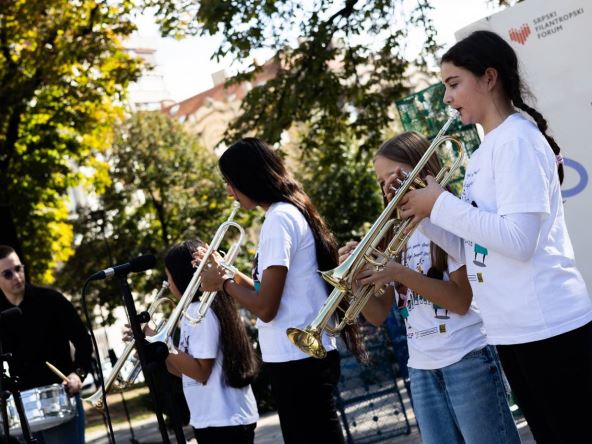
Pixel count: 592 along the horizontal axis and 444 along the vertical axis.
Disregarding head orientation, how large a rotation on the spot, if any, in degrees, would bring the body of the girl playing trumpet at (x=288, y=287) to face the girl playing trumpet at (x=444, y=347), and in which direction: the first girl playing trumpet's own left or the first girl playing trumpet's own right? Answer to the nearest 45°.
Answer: approximately 135° to the first girl playing trumpet's own left

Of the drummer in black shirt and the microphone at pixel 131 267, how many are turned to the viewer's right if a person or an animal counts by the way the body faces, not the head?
1

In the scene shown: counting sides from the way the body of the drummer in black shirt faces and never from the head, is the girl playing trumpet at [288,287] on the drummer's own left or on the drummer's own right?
on the drummer's own left

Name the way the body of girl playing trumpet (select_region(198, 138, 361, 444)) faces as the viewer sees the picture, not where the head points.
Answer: to the viewer's left

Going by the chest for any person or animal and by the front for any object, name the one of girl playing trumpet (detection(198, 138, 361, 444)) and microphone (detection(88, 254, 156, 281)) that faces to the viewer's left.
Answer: the girl playing trumpet

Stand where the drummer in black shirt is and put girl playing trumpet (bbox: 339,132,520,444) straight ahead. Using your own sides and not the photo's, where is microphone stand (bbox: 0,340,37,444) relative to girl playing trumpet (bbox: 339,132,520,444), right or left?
right

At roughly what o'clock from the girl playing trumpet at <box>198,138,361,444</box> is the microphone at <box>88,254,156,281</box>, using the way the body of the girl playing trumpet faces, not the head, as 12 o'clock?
The microphone is roughly at 12 o'clock from the girl playing trumpet.

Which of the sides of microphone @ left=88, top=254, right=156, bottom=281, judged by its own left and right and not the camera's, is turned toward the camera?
right

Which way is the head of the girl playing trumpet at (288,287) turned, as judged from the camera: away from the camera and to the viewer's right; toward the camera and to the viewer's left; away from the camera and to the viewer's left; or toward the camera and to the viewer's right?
away from the camera and to the viewer's left
